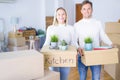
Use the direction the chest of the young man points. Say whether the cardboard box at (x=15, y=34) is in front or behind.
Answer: behind

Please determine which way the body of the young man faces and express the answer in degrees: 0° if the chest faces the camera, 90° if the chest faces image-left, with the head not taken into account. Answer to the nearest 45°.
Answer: approximately 0°

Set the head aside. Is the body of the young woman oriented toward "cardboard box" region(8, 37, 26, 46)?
no

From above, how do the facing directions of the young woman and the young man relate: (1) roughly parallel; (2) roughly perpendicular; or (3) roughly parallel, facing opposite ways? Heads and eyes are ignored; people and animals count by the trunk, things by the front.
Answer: roughly parallel

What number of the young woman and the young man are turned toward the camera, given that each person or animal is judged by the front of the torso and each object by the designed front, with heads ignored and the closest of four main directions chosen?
2

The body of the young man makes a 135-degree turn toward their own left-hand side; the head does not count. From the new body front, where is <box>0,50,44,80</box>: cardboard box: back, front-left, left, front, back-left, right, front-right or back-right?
back

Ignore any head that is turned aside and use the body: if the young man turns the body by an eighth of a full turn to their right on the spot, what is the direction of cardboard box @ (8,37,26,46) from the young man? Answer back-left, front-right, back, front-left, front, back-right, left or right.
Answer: right

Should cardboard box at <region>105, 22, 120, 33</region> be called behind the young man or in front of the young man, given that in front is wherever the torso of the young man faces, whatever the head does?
behind

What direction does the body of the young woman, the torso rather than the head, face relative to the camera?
toward the camera

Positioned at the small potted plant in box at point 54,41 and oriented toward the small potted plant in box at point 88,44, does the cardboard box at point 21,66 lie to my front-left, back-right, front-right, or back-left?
back-right
